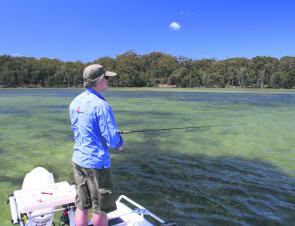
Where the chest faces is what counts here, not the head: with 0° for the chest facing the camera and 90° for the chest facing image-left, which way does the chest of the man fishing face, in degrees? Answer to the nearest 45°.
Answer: approximately 225°

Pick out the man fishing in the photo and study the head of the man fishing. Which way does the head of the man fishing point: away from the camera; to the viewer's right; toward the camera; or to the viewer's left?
to the viewer's right
